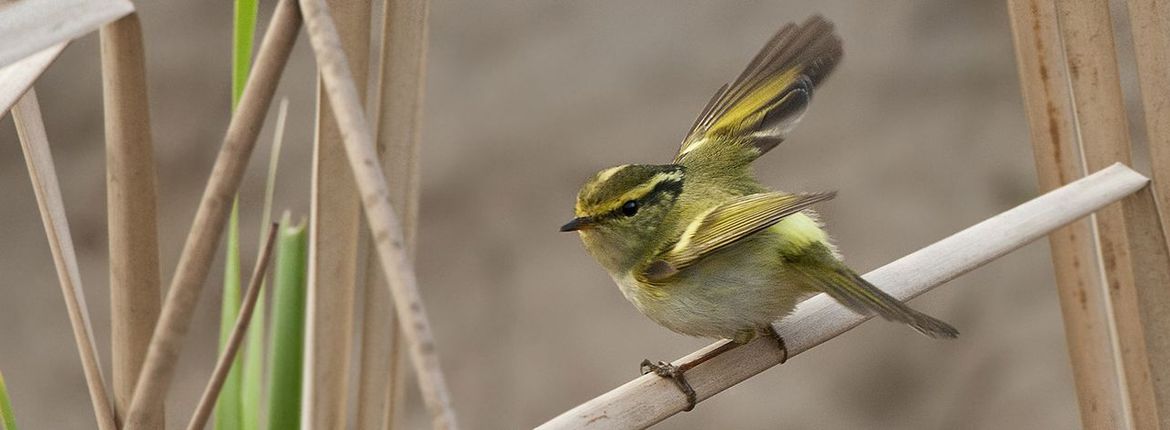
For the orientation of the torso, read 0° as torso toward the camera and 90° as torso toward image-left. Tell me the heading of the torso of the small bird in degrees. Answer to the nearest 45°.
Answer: approximately 90°

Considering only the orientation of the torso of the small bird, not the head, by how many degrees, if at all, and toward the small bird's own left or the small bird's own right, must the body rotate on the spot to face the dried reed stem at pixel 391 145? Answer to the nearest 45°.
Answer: approximately 45° to the small bird's own left

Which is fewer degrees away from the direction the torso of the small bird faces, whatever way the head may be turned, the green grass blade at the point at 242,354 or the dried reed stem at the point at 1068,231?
the green grass blade

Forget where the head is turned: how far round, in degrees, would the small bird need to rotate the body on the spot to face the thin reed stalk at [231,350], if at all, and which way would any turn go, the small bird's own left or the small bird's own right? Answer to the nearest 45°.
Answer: approximately 45° to the small bird's own left

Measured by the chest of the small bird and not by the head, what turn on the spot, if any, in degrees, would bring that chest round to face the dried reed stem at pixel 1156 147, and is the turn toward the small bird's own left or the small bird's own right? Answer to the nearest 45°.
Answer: approximately 180°

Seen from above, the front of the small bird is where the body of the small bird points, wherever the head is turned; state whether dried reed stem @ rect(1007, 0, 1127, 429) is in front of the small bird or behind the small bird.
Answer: behind
